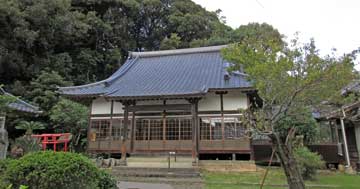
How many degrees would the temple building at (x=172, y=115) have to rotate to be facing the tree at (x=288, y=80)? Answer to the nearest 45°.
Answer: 0° — it already faces it

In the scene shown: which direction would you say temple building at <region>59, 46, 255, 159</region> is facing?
toward the camera

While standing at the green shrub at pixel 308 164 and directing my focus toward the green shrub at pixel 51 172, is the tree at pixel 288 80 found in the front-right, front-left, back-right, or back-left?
front-left

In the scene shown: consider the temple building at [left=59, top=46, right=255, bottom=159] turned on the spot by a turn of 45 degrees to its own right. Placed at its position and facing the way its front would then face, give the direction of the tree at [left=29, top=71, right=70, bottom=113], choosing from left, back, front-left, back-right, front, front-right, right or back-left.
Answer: right

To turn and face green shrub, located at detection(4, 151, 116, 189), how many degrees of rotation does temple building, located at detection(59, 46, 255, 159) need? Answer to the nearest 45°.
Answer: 0° — it already faces it

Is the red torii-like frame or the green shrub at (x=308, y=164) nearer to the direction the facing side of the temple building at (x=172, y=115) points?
the green shrub

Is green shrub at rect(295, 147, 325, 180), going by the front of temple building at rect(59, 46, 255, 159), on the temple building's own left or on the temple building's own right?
on the temple building's own left

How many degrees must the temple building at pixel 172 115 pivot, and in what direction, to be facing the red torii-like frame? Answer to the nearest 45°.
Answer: approximately 90° to its right

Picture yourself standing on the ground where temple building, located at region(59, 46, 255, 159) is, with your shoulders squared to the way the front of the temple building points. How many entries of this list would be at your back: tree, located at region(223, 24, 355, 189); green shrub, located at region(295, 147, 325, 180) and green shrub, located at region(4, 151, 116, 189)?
0

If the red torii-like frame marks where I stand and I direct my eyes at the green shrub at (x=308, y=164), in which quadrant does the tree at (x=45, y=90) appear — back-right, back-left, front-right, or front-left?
back-left

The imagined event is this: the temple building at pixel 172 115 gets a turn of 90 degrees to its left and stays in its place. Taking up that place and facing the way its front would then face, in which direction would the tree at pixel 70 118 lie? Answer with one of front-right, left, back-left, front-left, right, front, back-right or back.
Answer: back-left

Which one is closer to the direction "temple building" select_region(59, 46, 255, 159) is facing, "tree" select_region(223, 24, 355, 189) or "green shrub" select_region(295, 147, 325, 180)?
the tree
